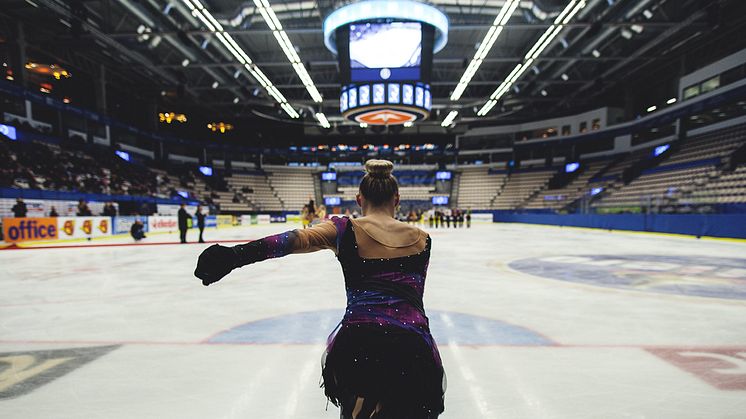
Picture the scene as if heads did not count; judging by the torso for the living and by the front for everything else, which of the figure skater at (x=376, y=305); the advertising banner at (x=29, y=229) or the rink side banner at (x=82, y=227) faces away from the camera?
the figure skater

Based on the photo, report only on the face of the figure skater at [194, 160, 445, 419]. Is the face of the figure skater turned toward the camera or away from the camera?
away from the camera

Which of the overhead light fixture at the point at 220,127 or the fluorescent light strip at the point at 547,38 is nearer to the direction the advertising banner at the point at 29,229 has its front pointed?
the fluorescent light strip

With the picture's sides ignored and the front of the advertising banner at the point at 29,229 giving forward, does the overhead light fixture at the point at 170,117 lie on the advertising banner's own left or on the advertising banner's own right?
on the advertising banner's own left

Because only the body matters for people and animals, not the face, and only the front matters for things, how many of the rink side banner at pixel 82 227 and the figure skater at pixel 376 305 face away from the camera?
1

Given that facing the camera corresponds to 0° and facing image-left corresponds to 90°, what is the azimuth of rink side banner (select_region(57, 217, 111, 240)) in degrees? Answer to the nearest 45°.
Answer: approximately 315°

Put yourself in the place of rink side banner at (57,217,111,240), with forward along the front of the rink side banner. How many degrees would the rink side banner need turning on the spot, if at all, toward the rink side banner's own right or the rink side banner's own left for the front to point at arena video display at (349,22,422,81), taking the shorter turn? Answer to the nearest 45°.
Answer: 0° — it already faces it

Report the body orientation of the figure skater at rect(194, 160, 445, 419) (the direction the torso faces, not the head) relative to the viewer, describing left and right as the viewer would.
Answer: facing away from the viewer
